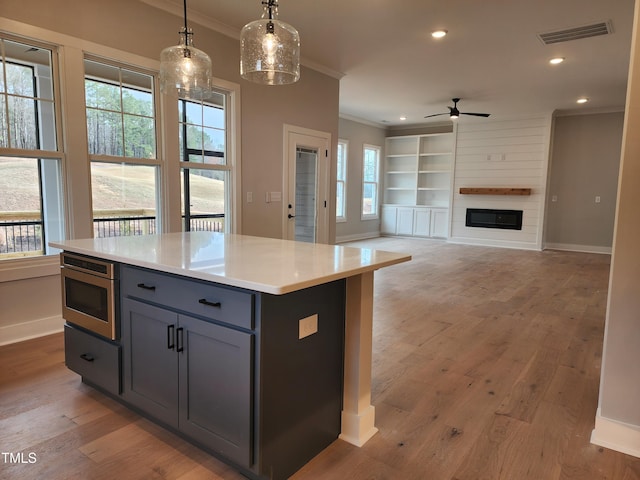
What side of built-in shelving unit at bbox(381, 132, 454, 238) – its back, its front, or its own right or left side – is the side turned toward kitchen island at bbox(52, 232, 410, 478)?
front

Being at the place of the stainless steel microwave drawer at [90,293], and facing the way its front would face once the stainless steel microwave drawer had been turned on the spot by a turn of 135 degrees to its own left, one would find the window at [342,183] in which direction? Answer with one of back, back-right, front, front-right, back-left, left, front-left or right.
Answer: front-left

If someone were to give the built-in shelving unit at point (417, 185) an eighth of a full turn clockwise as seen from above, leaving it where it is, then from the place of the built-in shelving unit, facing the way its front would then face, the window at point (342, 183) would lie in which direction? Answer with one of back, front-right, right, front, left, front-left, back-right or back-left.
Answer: front

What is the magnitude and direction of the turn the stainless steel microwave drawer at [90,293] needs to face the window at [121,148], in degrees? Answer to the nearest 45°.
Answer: approximately 135° to its right

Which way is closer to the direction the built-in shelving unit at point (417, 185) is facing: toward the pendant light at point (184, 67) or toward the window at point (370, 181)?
the pendant light

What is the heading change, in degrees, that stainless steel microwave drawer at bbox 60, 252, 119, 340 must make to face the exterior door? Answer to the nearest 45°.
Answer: approximately 180°

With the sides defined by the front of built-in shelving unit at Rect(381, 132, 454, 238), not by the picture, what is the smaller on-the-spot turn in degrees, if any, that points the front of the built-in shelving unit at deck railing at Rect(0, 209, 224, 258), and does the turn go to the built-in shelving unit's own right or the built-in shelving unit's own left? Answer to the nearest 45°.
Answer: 0° — it already faces it

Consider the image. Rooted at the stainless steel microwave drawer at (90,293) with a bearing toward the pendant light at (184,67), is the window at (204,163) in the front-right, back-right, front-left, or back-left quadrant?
front-left

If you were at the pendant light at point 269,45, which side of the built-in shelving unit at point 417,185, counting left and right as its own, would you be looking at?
front

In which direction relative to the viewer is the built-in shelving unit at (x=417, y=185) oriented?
toward the camera

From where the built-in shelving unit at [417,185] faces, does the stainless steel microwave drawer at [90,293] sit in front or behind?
in front

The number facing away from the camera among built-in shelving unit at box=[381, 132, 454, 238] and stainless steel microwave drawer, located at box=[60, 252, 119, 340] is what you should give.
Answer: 0

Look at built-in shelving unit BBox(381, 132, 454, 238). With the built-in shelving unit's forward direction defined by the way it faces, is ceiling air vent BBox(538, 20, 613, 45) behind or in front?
in front
